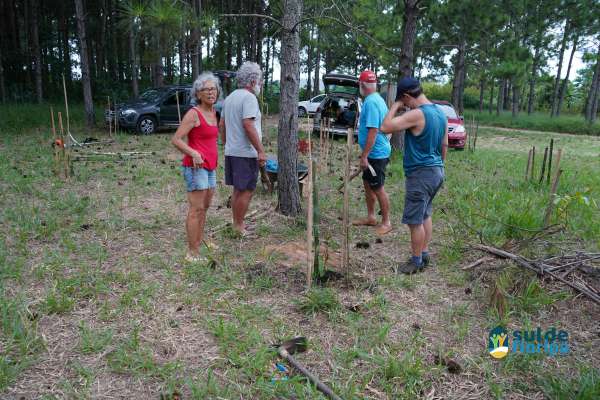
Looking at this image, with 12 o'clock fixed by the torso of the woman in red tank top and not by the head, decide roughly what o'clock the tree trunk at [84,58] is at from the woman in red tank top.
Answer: The tree trunk is roughly at 7 o'clock from the woman in red tank top.

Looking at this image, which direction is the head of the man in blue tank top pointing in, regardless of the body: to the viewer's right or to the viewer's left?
to the viewer's left

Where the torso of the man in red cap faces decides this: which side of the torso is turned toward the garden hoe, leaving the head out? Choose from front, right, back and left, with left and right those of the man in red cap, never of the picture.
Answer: left

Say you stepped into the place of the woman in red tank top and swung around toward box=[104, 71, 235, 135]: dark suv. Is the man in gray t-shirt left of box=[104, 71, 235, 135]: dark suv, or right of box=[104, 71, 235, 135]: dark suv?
right

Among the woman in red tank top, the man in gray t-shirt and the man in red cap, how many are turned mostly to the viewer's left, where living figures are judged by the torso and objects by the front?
1

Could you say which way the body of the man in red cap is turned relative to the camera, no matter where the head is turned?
to the viewer's left

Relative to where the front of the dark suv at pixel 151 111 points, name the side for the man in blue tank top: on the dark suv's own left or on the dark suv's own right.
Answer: on the dark suv's own left

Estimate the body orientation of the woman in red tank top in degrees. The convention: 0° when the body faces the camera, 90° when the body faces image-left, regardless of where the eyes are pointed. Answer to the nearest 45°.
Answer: approximately 315°

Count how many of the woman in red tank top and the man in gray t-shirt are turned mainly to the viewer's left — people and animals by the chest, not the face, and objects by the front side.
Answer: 0

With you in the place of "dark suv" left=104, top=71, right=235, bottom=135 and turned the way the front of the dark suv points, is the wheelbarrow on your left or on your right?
on your left

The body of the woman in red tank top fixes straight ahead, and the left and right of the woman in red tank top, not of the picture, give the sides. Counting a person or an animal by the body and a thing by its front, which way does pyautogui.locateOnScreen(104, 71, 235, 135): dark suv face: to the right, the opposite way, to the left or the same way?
to the right

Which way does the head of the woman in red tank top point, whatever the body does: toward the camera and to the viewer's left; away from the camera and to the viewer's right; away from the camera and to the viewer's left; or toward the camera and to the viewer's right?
toward the camera and to the viewer's right
